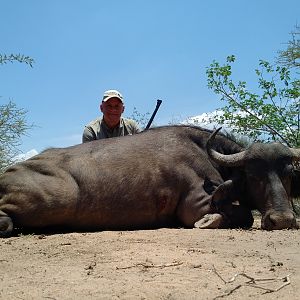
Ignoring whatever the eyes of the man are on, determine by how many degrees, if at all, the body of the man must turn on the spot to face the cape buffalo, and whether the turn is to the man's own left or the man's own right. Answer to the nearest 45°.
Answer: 0° — they already face it

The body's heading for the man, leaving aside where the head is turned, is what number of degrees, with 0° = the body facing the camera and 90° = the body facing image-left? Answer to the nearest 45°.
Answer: approximately 0°
